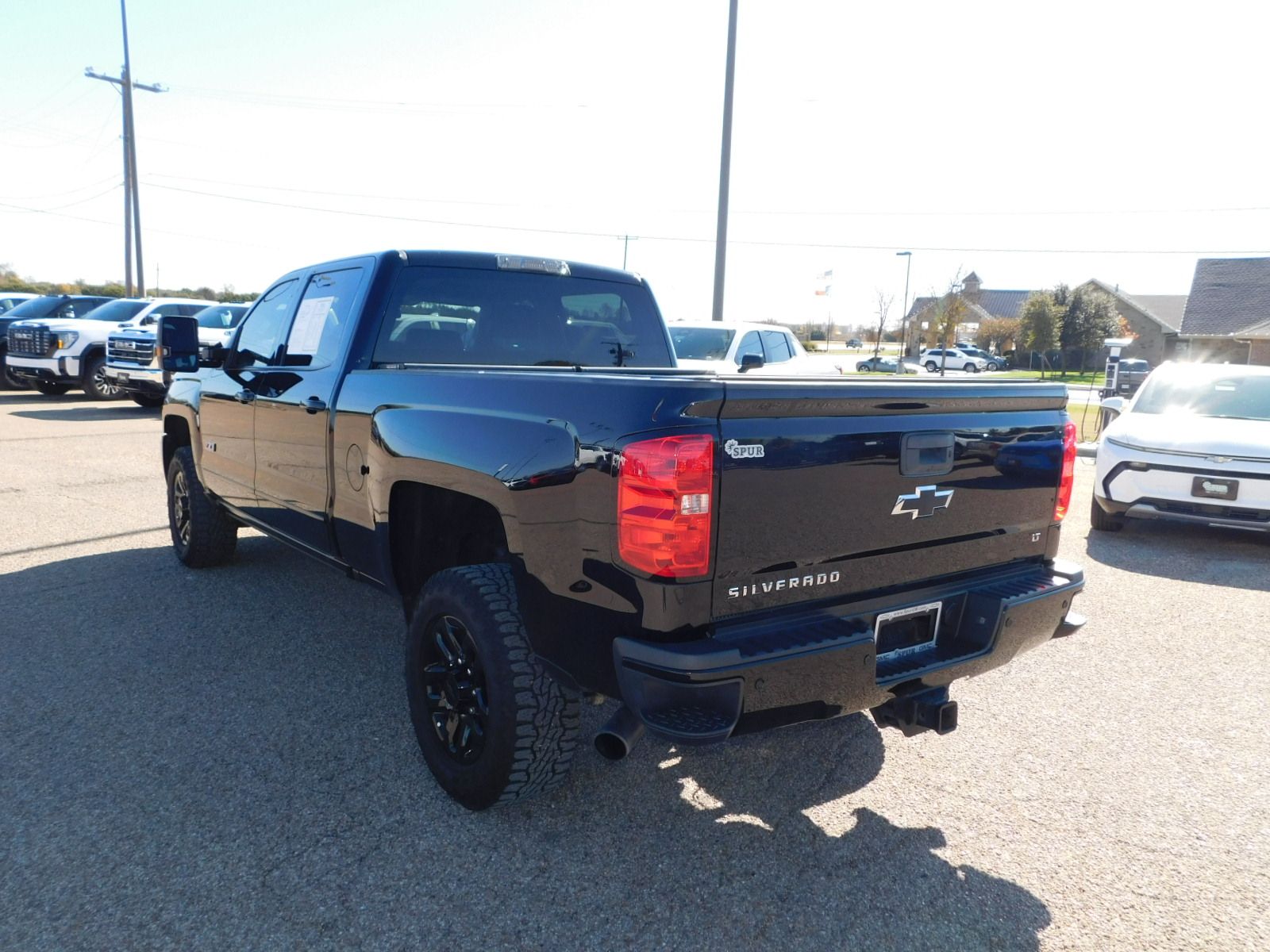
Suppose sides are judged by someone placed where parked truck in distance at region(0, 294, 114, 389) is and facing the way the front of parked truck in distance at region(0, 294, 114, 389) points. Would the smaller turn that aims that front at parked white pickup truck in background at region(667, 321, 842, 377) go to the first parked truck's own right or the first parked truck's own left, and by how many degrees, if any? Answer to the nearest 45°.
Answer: approximately 90° to the first parked truck's own left

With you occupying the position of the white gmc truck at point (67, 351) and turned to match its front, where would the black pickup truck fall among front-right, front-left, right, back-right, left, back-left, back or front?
front-left

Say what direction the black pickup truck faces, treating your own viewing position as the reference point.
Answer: facing away from the viewer and to the left of the viewer

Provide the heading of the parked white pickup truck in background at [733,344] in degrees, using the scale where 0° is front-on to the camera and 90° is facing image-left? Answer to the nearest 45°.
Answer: approximately 45°

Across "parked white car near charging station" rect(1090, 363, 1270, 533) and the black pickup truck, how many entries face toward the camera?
1

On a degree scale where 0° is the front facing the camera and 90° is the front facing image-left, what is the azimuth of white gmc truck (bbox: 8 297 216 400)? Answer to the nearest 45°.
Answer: approximately 45°

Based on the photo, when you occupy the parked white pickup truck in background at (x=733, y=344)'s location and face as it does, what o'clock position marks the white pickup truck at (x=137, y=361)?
The white pickup truck is roughly at 2 o'clock from the parked white pickup truck in background.

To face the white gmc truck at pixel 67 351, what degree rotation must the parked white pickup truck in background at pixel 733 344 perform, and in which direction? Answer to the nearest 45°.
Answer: approximately 45° to its right

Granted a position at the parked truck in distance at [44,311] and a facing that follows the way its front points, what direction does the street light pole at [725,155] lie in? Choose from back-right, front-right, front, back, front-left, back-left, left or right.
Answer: left

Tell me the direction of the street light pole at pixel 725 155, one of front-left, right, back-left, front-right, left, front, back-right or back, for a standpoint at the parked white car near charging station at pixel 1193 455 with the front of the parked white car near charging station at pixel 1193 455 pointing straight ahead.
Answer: back-right

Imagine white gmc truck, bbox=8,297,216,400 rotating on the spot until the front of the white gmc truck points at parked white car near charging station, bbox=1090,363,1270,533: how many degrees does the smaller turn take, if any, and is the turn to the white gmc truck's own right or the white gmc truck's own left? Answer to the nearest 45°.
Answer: approximately 90° to the white gmc truck's own left

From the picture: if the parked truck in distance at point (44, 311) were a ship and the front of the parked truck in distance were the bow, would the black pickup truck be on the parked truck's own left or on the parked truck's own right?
on the parked truck's own left
